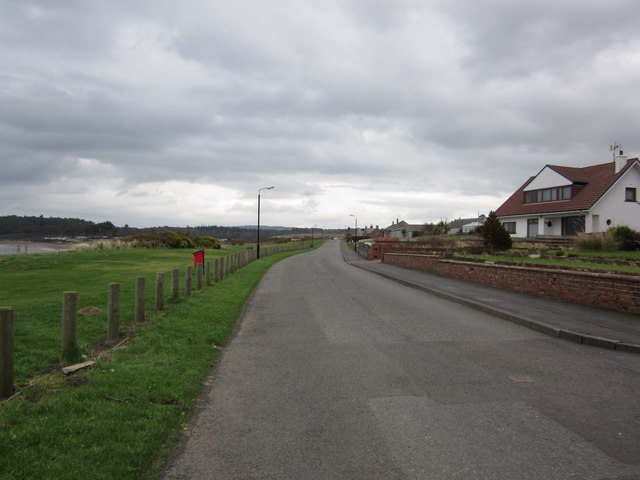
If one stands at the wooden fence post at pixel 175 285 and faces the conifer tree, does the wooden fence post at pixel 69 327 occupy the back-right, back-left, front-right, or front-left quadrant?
back-right

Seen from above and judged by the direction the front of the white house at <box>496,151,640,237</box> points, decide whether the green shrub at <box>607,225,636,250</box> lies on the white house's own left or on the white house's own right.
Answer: on the white house's own left

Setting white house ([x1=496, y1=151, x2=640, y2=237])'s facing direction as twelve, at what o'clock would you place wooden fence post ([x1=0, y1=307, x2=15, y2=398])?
The wooden fence post is roughly at 11 o'clock from the white house.

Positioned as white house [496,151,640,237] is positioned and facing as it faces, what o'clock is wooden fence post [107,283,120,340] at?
The wooden fence post is roughly at 11 o'clock from the white house.

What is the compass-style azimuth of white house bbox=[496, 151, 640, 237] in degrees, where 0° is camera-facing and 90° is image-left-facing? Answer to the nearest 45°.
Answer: approximately 45°

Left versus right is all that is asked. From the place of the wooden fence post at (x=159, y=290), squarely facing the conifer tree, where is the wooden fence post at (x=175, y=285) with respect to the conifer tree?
left
